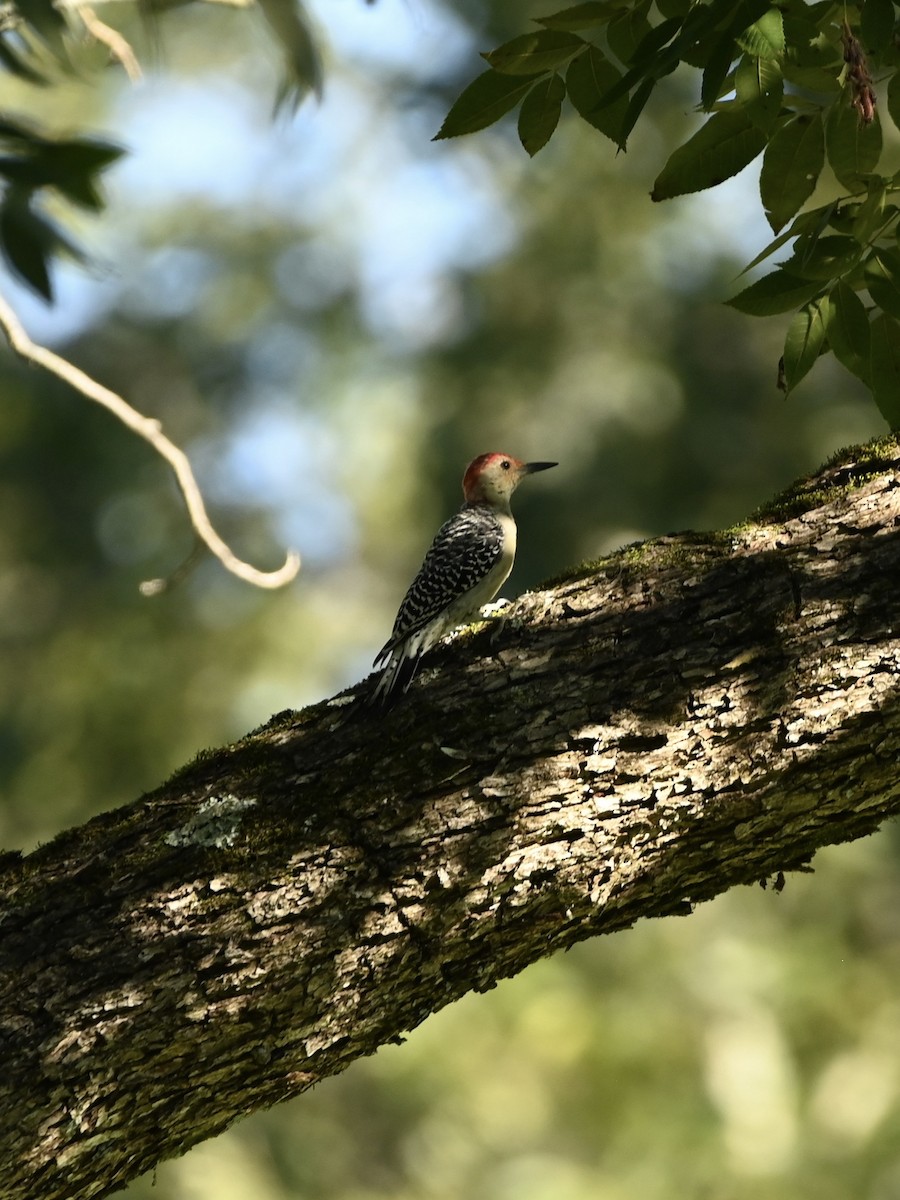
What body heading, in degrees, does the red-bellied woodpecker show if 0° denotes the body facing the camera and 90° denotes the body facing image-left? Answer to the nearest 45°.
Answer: approximately 270°

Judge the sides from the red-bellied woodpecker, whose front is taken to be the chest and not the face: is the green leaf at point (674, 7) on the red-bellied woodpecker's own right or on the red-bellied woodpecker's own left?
on the red-bellied woodpecker's own right

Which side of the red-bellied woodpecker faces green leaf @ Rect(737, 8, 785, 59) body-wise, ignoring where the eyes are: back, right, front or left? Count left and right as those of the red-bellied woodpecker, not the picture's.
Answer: front
